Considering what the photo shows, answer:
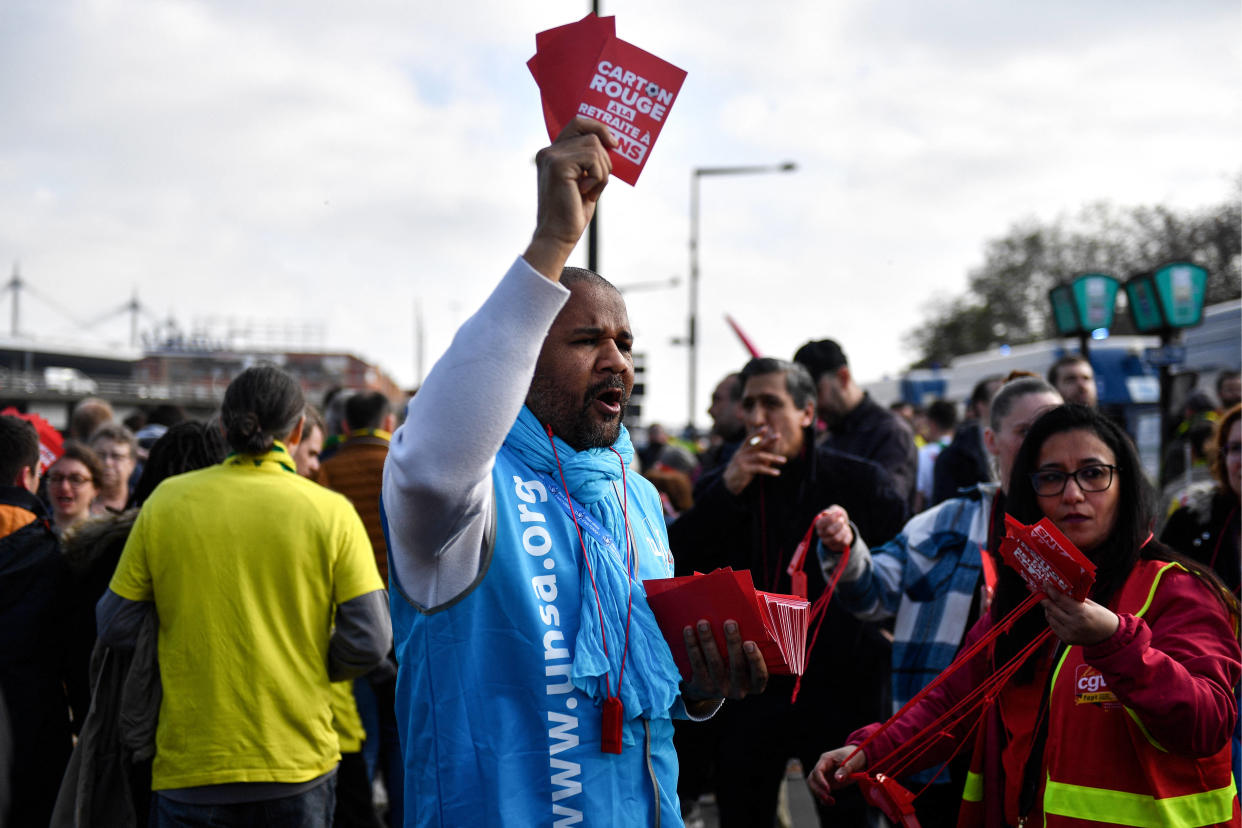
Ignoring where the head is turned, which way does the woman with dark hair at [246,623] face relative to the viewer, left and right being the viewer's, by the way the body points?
facing away from the viewer

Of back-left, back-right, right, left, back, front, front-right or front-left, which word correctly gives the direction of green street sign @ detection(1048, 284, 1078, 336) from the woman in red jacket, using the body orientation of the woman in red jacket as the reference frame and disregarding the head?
back-right

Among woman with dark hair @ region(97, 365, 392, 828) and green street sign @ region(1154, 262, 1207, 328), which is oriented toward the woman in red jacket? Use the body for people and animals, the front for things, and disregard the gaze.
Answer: the green street sign

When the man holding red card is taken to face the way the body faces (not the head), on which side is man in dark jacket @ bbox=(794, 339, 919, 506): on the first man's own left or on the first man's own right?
on the first man's own left

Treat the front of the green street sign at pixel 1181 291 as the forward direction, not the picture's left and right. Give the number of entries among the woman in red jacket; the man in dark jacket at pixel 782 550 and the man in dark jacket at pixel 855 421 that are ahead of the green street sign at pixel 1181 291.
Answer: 3

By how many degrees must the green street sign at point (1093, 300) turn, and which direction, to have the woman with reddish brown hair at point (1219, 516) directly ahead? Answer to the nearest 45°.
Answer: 0° — it already faces them

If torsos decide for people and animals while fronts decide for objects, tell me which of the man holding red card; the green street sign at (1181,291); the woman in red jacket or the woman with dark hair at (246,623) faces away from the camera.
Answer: the woman with dark hair

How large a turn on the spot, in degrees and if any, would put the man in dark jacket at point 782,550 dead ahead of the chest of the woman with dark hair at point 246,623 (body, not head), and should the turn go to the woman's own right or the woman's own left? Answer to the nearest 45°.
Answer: approximately 90° to the woman's own right

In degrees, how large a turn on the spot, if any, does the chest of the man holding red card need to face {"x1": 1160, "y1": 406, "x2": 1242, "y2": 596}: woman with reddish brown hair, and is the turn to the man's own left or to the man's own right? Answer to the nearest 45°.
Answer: approximately 90° to the man's own left

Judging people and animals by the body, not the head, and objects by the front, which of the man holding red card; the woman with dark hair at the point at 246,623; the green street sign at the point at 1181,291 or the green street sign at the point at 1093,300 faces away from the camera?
the woman with dark hair

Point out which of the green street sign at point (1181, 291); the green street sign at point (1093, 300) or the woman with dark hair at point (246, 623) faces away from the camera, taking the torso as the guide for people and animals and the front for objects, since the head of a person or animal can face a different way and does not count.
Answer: the woman with dark hair
